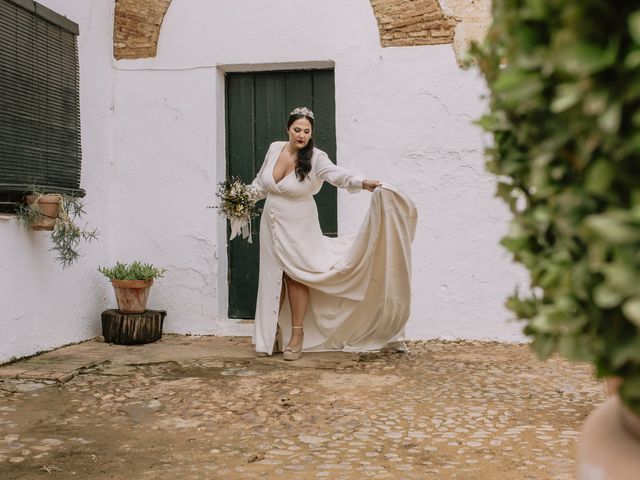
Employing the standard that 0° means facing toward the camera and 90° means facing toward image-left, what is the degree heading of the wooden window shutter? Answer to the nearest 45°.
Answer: approximately 315°

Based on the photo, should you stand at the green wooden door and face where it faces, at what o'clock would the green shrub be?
The green shrub is roughly at 12 o'clock from the green wooden door.

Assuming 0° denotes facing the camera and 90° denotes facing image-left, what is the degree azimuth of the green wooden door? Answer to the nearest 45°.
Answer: approximately 0°

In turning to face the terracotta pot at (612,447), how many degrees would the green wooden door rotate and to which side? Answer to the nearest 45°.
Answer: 0° — it already faces it
